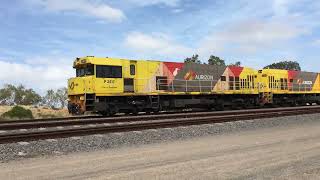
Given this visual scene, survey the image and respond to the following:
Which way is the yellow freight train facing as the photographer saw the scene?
facing the viewer and to the left of the viewer

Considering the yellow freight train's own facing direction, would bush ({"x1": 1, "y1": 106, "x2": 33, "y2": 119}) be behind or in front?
in front
